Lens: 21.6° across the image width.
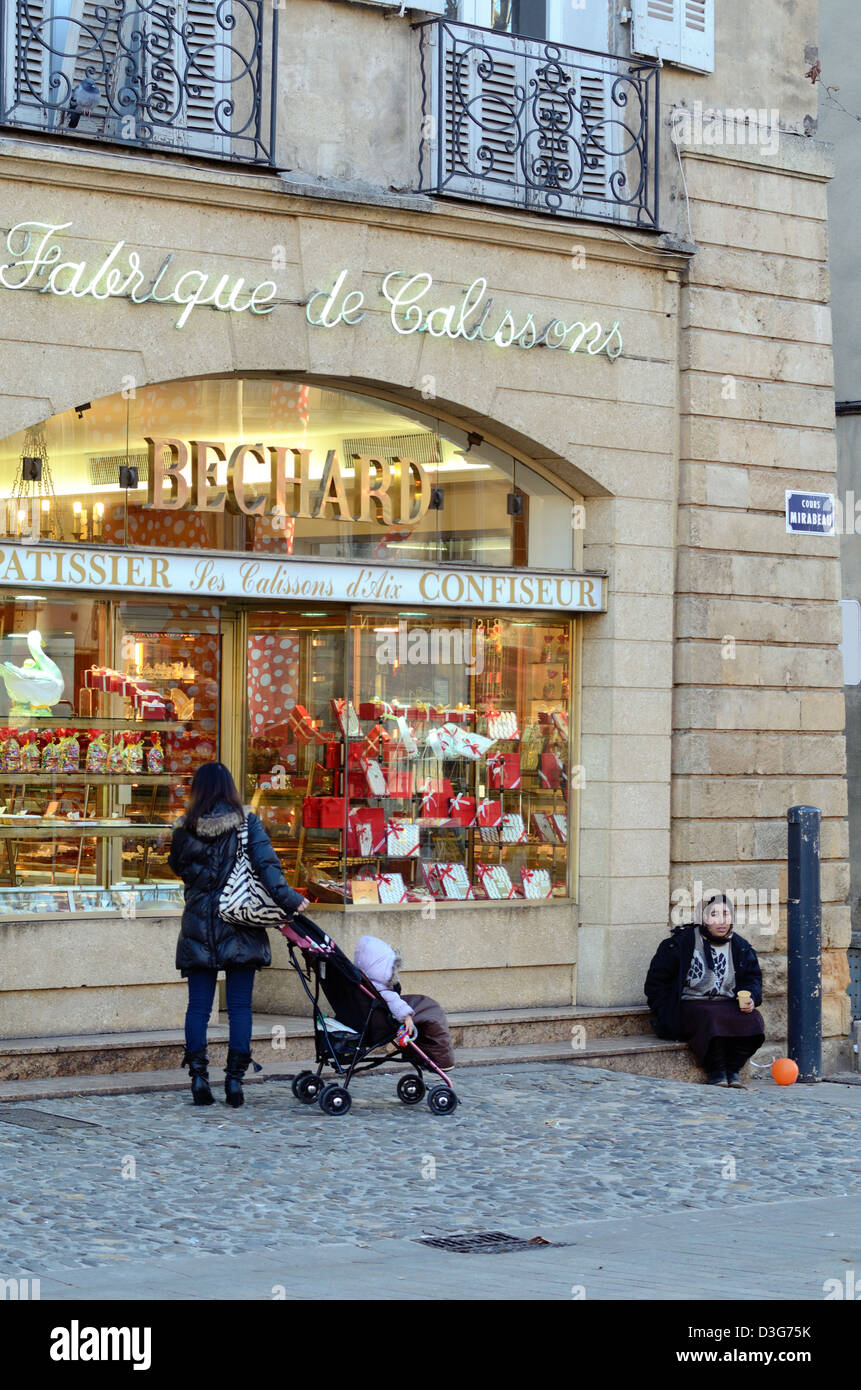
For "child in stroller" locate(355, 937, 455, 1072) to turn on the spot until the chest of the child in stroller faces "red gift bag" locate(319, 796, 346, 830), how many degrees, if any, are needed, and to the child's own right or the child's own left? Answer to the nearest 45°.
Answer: approximately 90° to the child's own left

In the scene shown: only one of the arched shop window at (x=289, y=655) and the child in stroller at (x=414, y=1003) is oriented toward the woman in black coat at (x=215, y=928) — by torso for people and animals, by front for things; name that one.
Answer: the arched shop window

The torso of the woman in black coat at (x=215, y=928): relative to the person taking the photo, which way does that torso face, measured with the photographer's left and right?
facing away from the viewer

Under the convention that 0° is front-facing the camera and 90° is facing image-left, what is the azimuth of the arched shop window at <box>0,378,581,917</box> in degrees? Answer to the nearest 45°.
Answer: approximately 0°

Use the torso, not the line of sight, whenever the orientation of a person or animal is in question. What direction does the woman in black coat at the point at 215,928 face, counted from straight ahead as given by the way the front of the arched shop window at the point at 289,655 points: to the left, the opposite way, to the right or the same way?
the opposite way

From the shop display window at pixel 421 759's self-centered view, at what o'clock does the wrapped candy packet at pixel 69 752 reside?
The wrapped candy packet is roughly at 2 o'clock from the shop display window.

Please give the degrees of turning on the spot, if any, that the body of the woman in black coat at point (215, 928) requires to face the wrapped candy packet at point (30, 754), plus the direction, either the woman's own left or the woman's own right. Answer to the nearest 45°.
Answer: approximately 45° to the woman's own left
